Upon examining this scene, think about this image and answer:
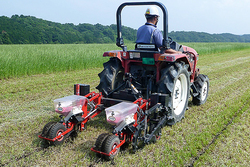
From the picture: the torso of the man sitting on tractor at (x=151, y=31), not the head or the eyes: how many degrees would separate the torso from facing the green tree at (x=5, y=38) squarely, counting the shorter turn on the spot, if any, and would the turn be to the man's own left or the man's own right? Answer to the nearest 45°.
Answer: approximately 90° to the man's own left

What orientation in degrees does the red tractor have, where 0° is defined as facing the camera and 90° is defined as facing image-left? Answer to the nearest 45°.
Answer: approximately 225°

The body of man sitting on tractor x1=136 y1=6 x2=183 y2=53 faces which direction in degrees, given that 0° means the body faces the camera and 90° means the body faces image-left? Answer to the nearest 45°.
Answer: approximately 225°

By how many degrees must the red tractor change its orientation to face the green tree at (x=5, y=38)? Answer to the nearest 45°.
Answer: approximately 90° to its left
